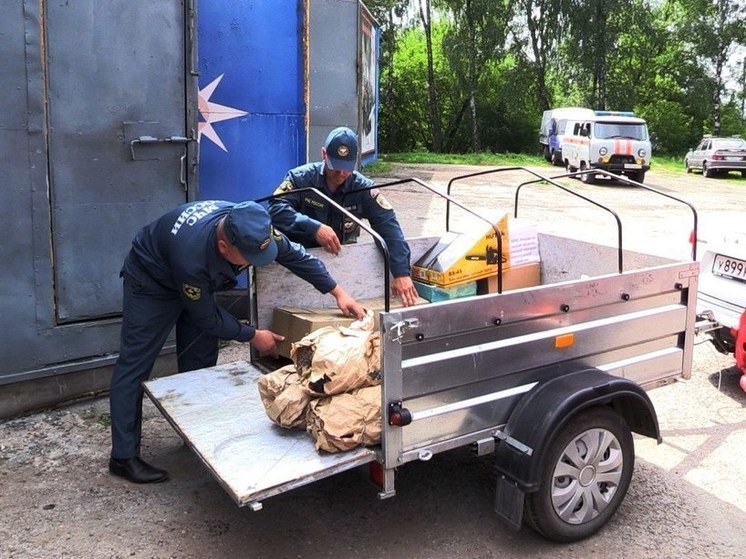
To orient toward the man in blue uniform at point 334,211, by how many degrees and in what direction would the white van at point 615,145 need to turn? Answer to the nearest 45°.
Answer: approximately 45° to its right

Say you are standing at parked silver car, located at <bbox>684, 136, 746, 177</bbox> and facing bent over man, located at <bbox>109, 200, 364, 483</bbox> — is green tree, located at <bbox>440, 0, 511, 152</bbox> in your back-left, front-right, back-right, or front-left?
back-right

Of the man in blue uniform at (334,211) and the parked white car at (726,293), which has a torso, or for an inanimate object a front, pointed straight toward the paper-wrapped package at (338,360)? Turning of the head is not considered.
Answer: the man in blue uniform

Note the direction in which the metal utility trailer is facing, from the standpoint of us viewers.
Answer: facing away from the viewer and to the right of the viewer

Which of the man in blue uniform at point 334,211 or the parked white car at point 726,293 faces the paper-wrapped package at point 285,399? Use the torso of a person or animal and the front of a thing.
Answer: the man in blue uniform

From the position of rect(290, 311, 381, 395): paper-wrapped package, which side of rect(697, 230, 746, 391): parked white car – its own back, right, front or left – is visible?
back

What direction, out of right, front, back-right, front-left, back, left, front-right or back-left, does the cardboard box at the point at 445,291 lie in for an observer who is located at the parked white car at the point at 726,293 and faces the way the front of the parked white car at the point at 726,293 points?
back

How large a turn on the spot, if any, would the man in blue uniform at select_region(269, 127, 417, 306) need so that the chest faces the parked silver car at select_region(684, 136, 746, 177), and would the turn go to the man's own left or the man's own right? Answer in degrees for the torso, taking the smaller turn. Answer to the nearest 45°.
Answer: approximately 135° to the man's own left

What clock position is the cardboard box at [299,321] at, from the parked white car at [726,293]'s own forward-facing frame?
The cardboard box is roughly at 6 o'clock from the parked white car.

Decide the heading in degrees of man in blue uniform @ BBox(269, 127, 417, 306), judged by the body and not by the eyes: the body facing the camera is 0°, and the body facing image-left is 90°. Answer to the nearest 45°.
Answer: approximately 0°

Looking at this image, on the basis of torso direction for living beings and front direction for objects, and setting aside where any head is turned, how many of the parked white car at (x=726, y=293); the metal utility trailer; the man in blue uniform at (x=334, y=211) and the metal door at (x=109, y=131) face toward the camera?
2
